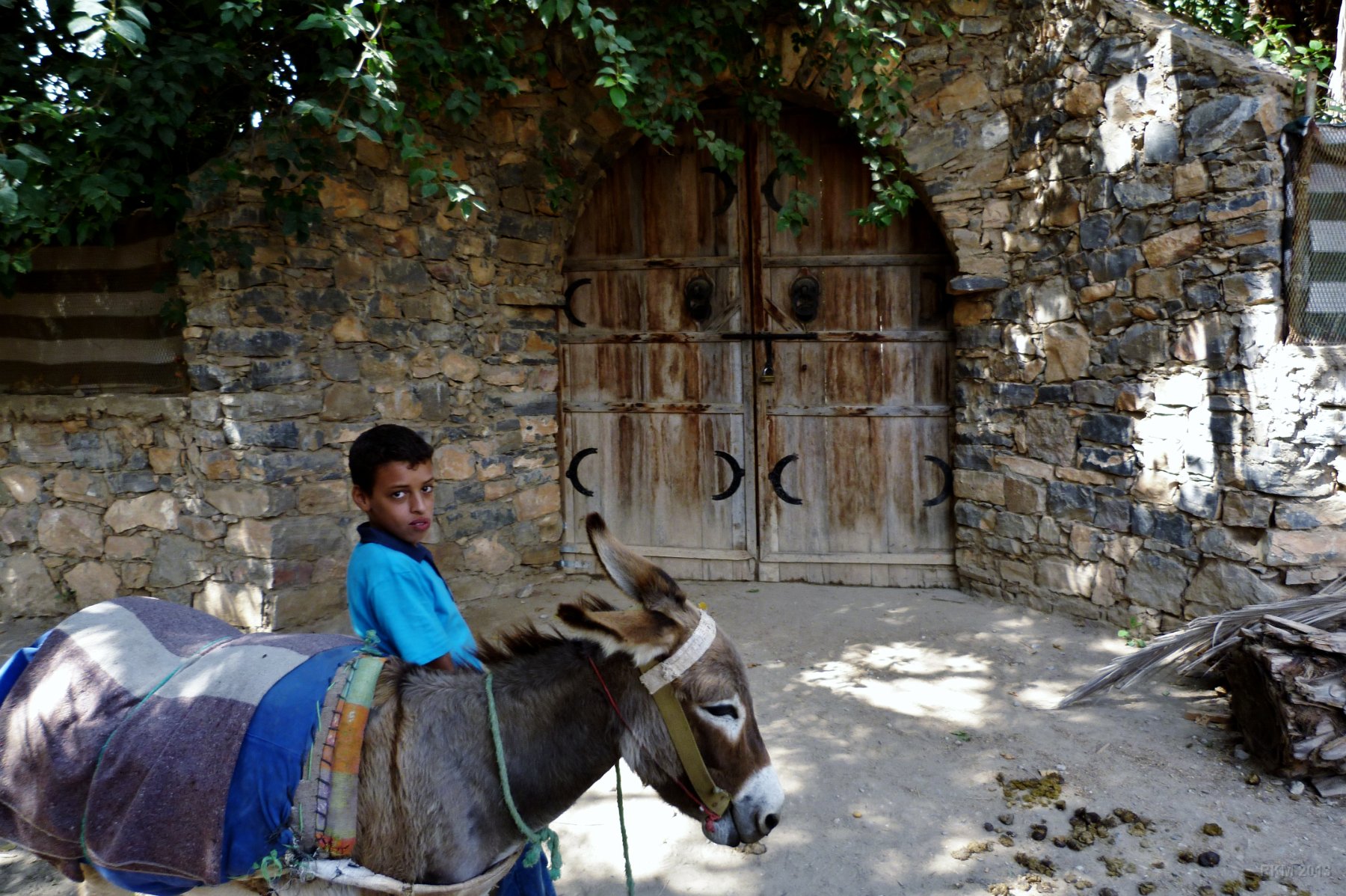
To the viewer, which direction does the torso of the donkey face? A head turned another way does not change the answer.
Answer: to the viewer's right

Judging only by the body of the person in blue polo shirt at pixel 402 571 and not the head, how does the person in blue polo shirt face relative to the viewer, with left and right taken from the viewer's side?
facing to the right of the viewer

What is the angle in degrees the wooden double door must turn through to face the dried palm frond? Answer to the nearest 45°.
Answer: approximately 45° to its left

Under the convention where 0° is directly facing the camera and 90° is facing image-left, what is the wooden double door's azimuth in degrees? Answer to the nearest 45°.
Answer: approximately 0°

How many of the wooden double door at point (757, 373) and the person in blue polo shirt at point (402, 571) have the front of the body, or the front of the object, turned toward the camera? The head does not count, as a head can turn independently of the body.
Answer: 1

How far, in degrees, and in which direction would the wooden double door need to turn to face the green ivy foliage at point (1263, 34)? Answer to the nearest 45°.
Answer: approximately 90° to its left

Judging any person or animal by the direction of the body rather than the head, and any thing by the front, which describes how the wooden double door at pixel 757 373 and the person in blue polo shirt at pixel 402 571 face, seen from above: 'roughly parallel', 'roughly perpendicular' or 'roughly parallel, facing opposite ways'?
roughly perpendicular

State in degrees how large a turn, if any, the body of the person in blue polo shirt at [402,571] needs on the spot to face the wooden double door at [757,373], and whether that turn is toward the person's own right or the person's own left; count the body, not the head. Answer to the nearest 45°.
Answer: approximately 45° to the person's own left
